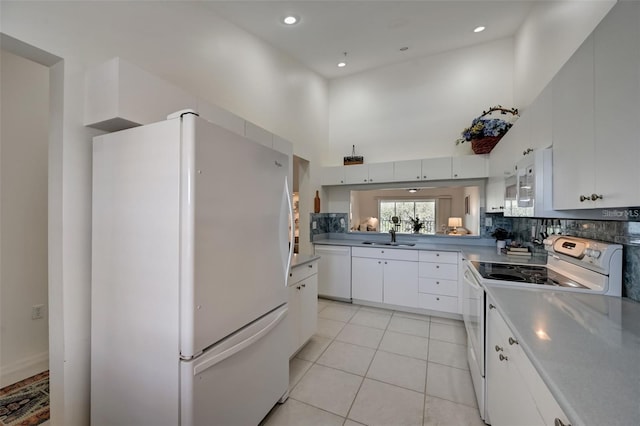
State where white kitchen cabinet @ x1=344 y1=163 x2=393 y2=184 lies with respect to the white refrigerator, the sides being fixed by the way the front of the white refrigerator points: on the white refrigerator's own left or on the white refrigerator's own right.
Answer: on the white refrigerator's own left

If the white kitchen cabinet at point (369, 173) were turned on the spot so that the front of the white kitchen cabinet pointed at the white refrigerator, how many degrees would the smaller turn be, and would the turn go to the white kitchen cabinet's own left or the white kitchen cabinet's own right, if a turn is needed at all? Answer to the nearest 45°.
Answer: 0° — it already faces it

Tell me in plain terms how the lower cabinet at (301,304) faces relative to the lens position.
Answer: facing the viewer and to the right of the viewer

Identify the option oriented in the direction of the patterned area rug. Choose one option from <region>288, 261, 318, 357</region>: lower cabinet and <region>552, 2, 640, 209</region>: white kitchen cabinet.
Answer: the white kitchen cabinet

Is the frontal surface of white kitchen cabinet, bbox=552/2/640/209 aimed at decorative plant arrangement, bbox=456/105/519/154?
no

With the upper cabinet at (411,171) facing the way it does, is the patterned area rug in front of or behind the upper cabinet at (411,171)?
in front

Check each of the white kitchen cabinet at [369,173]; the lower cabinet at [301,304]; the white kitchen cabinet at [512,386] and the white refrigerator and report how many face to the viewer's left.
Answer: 1

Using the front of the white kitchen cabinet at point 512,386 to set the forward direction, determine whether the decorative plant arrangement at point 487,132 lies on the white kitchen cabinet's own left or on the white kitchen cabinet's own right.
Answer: on the white kitchen cabinet's own right

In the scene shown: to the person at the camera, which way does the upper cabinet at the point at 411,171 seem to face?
facing the viewer

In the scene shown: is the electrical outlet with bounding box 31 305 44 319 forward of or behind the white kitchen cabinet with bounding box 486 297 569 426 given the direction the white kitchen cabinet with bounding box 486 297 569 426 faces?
forward

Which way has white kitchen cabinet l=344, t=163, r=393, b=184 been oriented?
toward the camera

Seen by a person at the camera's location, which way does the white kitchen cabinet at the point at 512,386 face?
facing to the left of the viewer

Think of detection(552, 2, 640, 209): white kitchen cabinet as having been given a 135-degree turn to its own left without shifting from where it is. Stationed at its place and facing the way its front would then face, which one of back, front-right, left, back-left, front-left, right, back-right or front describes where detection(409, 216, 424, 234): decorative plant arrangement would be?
back-left

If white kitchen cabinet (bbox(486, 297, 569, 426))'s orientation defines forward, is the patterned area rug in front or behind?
in front

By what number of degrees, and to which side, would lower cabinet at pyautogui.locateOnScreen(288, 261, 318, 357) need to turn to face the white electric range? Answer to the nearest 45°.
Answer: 0° — it already faces it

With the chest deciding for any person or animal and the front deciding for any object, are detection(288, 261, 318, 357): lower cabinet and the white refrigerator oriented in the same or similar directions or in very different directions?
same or similar directions
